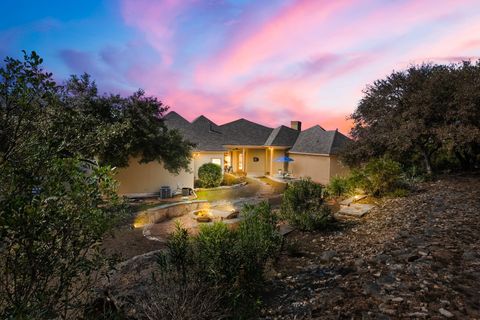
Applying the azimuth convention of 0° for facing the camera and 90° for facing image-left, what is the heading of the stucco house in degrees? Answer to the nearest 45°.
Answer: approximately 0°

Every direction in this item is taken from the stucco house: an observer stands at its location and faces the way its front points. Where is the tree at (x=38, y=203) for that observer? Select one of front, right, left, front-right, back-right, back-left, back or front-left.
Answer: front

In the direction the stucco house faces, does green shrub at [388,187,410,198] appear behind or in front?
in front

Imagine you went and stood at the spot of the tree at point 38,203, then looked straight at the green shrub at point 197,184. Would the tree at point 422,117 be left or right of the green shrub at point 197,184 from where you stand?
right

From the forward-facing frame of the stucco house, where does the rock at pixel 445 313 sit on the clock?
The rock is roughly at 12 o'clock from the stucco house.

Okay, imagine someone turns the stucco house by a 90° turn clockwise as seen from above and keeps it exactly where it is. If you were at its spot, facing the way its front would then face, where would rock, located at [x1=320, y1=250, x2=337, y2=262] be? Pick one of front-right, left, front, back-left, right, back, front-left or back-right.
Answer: left

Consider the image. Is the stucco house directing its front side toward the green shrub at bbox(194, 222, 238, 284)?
yes

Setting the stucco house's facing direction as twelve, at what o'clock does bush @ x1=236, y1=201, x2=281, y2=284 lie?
The bush is roughly at 12 o'clock from the stucco house.

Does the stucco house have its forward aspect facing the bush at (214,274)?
yes

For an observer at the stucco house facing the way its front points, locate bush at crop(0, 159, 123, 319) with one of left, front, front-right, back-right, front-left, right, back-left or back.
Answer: front

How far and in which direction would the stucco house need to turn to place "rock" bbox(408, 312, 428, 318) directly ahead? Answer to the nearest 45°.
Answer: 0° — it already faces it

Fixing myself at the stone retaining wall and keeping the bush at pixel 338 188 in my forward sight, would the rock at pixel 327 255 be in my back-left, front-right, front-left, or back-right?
front-right

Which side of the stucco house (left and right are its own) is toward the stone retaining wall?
front

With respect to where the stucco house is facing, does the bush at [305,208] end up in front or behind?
in front
